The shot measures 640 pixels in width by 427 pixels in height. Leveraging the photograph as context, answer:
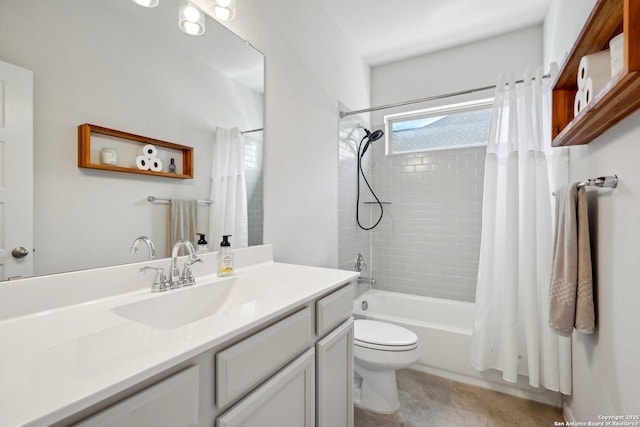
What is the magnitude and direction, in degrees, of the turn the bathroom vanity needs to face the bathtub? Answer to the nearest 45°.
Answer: approximately 45° to its left

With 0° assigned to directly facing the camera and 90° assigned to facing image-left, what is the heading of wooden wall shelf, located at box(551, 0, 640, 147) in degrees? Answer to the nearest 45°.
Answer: approximately 90°

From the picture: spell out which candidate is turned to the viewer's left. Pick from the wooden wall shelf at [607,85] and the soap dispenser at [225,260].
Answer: the wooden wall shelf

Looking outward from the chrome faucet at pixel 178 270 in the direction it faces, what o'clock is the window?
The window is roughly at 10 o'clock from the chrome faucet.

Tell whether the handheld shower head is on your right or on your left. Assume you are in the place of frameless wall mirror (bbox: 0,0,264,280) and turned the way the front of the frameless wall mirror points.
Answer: on your left

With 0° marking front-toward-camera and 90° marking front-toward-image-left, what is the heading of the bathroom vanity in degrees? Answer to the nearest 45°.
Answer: approximately 315°

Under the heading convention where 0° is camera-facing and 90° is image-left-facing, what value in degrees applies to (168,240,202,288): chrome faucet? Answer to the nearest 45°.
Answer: approximately 315°

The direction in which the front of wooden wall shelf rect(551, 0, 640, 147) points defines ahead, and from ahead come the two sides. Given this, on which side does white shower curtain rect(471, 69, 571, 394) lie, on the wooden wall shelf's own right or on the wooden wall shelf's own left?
on the wooden wall shelf's own right

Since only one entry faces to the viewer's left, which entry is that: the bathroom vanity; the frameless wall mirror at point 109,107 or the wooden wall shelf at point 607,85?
the wooden wall shelf

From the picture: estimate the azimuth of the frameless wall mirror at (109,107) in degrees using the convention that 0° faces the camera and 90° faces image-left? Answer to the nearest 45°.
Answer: approximately 315°

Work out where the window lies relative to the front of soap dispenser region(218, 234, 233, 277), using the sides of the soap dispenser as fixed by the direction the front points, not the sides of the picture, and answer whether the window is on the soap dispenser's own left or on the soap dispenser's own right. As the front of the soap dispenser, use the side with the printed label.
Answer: on the soap dispenser's own left

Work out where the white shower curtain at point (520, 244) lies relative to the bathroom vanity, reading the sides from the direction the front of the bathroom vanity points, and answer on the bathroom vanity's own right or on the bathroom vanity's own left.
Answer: on the bathroom vanity's own left

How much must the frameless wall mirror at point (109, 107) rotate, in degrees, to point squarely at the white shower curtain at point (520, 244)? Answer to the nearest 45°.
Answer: approximately 45° to its left
